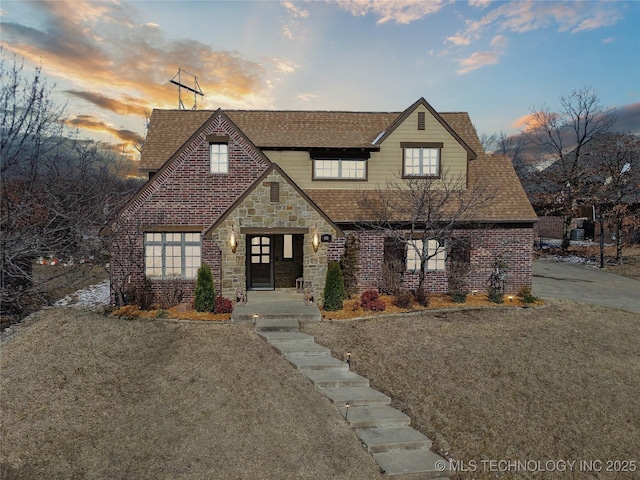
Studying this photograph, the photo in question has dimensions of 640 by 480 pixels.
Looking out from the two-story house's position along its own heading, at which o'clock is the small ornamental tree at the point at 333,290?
The small ornamental tree is roughly at 11 o'clock from the two-story house.

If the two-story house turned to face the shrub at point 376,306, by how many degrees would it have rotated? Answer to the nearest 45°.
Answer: approximately 45° to its left

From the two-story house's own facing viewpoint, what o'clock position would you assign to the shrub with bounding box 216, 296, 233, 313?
The shrub is roughly at 1 o'clock from the two-story house.

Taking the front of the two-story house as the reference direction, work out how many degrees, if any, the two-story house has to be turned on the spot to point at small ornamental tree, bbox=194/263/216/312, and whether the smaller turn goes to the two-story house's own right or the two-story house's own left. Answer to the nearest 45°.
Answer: approximately 45° to the two-story house's own right

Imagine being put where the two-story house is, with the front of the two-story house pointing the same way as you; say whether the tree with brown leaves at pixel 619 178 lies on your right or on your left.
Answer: on your left

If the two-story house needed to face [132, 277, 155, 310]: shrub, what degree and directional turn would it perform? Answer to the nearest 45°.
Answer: approximately 45° to its right

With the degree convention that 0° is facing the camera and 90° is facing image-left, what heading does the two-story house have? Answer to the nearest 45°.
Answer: approximately 0°

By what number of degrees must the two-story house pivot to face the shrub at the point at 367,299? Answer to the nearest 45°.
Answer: approximately 45° to its left
